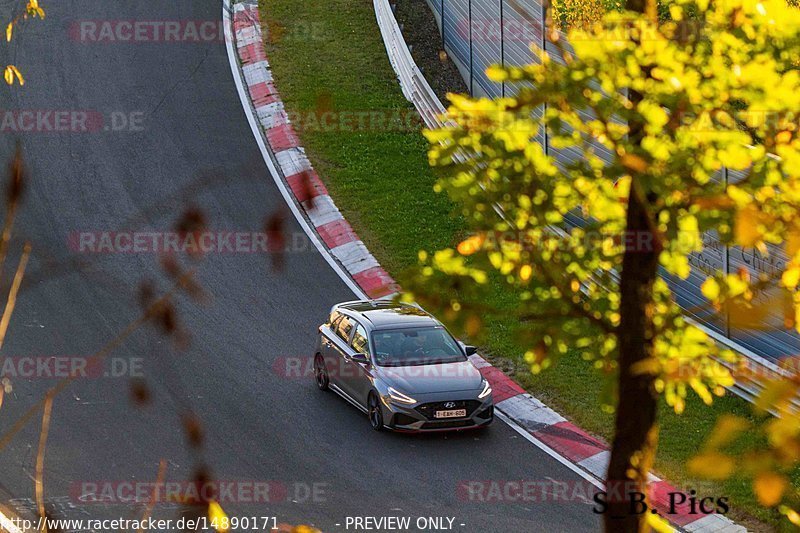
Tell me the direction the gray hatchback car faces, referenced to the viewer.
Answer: facing the viewer and to the right of the viewer
